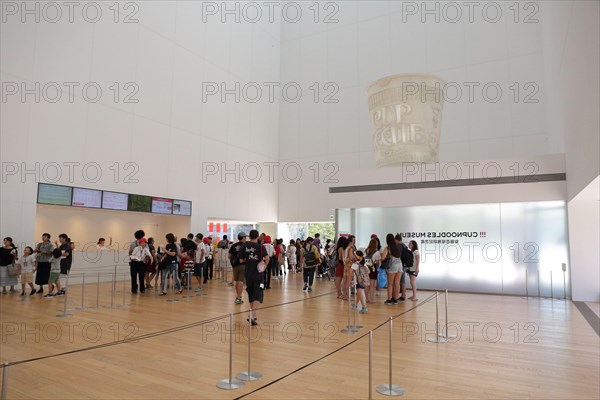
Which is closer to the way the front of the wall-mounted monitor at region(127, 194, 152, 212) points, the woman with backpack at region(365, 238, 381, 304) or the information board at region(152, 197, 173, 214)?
the woman with backpack

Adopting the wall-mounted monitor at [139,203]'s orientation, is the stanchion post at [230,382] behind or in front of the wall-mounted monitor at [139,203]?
in front

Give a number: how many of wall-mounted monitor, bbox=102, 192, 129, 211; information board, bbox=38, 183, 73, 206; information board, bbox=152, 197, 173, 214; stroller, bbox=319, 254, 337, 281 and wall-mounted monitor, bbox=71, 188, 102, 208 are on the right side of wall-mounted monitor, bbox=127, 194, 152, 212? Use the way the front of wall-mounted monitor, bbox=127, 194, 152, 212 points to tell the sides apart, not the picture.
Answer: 3

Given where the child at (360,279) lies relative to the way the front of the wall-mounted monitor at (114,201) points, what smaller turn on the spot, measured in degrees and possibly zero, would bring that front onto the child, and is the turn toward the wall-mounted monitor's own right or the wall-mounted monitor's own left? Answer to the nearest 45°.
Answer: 0° — it already faces them

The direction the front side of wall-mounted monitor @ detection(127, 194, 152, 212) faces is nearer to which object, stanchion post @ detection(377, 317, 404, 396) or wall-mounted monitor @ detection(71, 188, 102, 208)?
the stanchion post

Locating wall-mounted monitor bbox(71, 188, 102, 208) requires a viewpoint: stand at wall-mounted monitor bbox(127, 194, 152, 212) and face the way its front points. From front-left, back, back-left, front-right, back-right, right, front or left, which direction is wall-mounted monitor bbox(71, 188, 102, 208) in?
right

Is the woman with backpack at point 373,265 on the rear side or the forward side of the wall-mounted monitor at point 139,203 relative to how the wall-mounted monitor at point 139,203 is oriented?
on the forward side

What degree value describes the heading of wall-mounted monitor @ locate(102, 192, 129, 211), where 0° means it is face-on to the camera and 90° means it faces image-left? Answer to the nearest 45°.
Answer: approximately 315°

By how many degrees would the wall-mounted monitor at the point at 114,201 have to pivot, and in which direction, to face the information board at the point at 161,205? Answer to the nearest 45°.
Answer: approximately 90° to its left

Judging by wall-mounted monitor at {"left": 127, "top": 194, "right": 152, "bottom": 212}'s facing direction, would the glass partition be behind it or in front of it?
in front

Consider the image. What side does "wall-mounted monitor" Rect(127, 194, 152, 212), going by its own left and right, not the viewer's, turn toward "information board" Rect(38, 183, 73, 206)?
right

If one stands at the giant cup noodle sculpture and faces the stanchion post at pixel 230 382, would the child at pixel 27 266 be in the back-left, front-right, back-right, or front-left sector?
front-right

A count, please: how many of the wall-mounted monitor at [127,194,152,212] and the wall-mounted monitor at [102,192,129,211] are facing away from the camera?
0

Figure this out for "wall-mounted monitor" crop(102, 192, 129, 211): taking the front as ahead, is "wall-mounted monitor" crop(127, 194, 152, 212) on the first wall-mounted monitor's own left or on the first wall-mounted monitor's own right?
on the first wall-mounted monitor's own left
